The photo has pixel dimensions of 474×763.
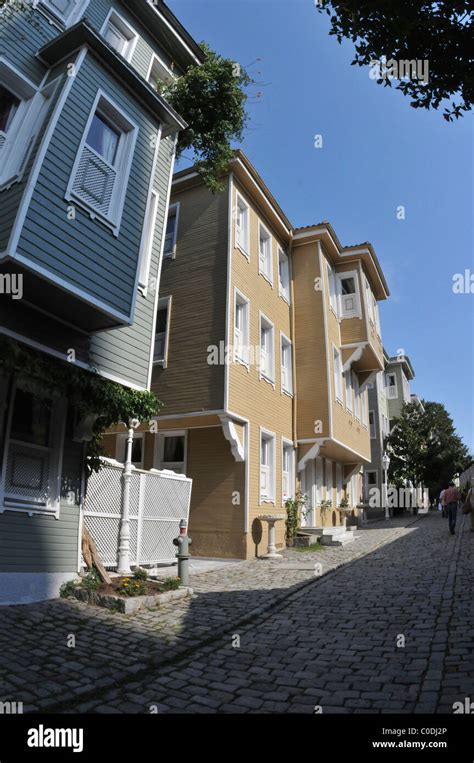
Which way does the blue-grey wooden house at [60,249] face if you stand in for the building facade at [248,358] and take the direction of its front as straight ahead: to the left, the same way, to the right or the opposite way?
the same way

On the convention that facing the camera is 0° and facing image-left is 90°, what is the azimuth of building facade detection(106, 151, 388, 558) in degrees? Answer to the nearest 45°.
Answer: approximately 315°

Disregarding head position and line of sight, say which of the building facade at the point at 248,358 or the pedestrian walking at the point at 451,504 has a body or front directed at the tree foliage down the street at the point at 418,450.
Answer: the pedestrian walking

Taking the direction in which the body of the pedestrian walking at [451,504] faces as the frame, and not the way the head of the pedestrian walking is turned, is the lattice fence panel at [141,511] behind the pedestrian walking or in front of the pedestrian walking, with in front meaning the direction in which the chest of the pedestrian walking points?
behind

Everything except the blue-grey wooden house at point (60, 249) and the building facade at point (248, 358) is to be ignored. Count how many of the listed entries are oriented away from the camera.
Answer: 0

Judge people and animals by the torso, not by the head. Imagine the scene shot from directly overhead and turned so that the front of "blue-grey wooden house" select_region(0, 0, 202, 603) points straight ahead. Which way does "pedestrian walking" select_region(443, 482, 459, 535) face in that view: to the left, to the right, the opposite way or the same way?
to the left

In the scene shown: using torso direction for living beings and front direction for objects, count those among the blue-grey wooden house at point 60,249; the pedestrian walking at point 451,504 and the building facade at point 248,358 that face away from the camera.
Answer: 1

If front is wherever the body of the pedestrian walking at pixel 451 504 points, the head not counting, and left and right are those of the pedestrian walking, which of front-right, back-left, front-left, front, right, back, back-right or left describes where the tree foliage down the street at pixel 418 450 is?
front

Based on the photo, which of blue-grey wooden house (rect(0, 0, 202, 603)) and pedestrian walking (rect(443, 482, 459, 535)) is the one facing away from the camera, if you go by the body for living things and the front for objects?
the pedestrian walking

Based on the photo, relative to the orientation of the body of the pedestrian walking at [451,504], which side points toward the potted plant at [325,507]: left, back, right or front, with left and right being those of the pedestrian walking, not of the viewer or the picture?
left

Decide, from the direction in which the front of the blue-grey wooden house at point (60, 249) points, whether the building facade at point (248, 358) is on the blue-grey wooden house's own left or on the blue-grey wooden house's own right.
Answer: on the blue-grey wooden house's own left

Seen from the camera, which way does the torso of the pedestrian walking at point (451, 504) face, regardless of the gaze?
away from the camera

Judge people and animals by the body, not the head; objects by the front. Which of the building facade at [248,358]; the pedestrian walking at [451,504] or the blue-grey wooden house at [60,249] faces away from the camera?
the pedestrian walking

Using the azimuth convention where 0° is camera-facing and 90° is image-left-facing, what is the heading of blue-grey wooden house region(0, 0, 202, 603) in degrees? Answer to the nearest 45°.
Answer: approximately 315°
